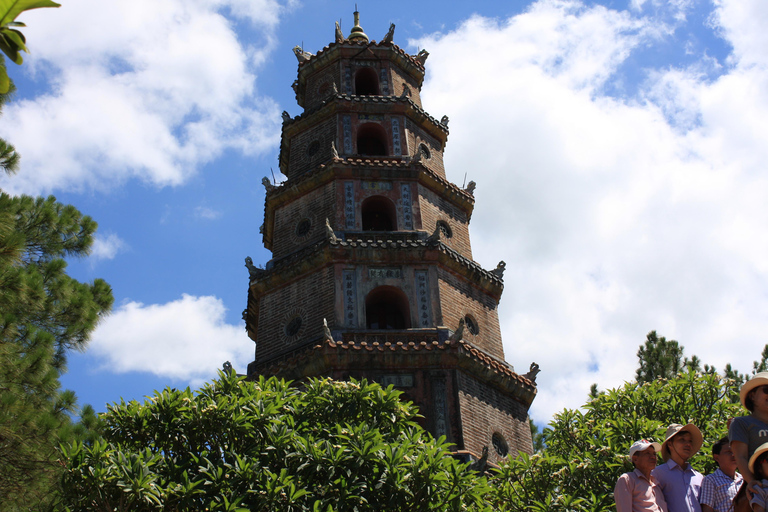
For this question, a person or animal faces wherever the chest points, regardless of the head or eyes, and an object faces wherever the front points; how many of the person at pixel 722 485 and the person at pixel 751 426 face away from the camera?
0

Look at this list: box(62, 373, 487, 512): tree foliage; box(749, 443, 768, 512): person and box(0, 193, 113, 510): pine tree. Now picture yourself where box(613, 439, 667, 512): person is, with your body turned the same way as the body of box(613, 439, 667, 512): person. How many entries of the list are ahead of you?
1

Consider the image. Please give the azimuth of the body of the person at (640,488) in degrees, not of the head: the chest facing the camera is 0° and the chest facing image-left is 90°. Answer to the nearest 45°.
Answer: approximately 315°

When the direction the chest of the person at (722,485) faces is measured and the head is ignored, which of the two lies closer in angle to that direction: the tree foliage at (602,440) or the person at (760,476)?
the person

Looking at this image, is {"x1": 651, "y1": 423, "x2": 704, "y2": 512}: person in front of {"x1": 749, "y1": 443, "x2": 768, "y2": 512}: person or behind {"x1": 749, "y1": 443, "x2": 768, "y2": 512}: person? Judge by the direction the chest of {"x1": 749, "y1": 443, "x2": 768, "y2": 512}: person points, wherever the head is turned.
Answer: behind

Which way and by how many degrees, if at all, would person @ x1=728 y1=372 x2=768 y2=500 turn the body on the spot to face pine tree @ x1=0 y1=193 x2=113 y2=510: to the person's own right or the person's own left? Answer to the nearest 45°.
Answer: approximately 135° to the person's own right
